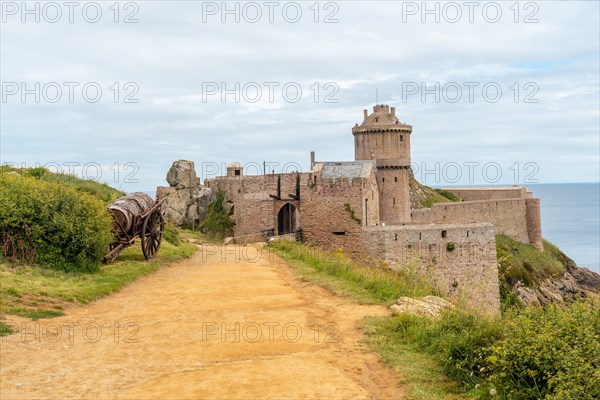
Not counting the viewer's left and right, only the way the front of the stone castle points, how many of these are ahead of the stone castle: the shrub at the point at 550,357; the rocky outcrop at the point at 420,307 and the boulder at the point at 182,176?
2

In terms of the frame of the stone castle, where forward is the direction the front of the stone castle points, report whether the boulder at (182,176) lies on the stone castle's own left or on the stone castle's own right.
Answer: on the stone castle's own right

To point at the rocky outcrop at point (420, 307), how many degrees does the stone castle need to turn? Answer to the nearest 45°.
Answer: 0° — it already faces it

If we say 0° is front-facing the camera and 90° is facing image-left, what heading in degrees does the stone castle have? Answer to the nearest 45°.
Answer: approximately 0°

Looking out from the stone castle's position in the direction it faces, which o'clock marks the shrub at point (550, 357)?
The shrub is roughly at 12 o'clock from the stone castle.

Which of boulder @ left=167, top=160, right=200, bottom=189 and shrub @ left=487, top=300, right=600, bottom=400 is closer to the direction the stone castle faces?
the shrub
